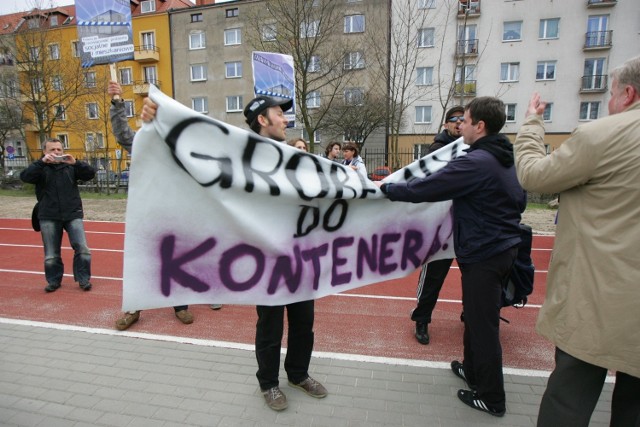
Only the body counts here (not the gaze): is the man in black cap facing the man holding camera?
no

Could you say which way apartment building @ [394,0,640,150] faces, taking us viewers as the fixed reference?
facing the viewer

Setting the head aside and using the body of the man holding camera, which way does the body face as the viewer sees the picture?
toward the camera

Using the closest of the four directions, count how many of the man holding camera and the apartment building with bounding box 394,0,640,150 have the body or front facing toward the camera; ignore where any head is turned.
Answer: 2

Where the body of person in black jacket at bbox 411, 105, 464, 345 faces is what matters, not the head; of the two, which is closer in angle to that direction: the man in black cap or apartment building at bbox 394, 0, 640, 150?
the man in black cap

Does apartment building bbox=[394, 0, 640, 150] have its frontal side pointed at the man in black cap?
yes

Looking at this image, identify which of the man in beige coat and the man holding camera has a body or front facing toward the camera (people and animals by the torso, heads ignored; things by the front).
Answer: the man holding camera

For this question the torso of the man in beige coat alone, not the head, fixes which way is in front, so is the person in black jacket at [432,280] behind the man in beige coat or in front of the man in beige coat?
in front

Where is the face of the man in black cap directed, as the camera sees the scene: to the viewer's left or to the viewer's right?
to the viewer's right

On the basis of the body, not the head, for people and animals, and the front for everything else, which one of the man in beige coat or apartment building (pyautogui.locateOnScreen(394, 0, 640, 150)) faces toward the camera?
the apartment building

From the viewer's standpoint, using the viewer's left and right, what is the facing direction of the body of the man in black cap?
facing the viewer and to the right of the viewer

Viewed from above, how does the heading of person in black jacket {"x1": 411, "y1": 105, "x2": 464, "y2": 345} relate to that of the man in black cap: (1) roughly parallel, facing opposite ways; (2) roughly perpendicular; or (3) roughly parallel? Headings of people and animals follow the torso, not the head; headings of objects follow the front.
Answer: roughly parallel

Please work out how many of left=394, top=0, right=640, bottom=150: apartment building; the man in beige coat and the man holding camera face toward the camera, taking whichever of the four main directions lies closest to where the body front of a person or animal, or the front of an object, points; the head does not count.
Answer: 2

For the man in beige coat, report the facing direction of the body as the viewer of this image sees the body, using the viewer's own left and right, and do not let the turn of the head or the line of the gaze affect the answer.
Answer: facing away from the viewer and to the left of the viewer

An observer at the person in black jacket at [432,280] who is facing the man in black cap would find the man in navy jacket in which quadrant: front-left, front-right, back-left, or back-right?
front-left

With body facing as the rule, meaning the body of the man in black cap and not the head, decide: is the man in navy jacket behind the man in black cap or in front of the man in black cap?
in front

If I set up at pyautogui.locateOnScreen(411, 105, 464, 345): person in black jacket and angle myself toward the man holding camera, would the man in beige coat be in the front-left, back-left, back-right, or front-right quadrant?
back-left

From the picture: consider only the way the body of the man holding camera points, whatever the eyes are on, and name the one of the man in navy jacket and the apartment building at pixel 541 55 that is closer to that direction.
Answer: the man in navy jacket

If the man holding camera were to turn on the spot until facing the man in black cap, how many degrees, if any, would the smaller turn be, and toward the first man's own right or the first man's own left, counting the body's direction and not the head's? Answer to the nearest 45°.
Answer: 0° — they already face them

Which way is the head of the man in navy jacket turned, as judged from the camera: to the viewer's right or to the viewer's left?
to the viewer's left

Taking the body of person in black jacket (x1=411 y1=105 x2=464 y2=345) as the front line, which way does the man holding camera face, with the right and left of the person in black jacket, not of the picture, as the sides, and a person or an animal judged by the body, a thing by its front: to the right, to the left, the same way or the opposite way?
the same way

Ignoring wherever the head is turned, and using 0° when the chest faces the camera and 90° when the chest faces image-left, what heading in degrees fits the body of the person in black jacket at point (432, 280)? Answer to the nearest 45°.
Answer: approximately 315°
